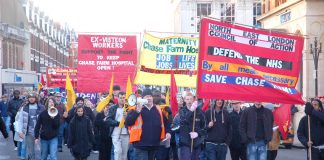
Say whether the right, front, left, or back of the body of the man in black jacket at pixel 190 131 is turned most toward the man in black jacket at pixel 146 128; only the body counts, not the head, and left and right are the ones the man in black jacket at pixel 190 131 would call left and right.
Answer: right

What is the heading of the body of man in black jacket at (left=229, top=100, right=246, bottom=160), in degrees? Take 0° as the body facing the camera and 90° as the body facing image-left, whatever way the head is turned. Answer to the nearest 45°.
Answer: approximately 0°

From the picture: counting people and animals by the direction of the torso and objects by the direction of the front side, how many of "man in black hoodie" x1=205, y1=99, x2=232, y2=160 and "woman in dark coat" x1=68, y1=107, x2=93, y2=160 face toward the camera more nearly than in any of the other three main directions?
2

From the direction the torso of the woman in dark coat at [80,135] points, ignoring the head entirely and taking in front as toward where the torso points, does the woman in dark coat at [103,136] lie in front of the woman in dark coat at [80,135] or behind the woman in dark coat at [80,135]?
behind

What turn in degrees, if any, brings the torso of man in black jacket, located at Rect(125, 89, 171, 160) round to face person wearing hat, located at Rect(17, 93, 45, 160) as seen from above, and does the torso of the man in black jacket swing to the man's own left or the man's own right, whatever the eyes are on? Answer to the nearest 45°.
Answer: approximately 135° to the man's own right

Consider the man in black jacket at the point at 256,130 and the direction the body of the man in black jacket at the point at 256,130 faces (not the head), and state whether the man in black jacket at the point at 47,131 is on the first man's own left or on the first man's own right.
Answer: on the first man's own right
